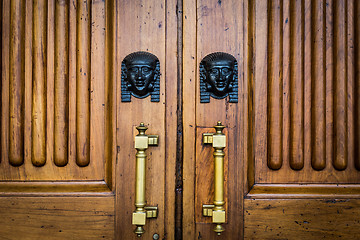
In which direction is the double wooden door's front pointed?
toward the camera
